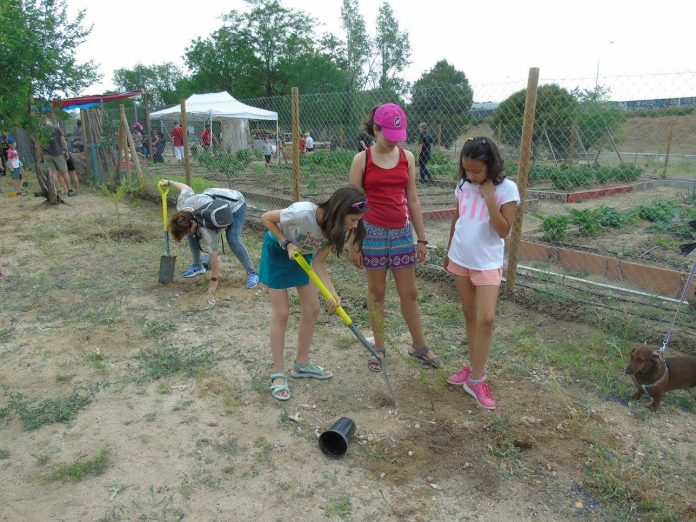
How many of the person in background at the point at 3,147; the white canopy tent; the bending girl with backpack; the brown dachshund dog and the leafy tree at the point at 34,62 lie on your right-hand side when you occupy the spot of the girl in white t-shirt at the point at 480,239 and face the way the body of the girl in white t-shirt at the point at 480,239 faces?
4

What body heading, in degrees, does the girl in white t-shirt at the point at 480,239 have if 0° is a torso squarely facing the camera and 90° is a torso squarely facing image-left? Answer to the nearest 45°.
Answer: approximately 45°

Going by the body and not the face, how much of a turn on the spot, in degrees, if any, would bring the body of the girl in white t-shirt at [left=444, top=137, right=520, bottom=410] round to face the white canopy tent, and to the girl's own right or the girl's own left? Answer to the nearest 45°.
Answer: approximately 90° to the girl's own right

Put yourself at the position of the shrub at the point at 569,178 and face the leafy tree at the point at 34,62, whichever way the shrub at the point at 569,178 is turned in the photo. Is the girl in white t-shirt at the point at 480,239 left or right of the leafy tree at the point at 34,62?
left

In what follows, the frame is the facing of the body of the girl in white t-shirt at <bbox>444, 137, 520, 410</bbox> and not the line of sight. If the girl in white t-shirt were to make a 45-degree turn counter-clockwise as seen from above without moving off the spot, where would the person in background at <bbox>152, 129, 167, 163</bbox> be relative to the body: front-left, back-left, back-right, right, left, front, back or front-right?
back-right

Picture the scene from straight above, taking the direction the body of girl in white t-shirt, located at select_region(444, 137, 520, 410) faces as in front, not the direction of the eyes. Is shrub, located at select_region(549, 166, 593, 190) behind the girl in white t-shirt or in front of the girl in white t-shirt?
behind

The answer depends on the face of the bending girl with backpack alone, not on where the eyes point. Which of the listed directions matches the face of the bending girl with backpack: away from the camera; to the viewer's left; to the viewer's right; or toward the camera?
to the viewer's left
